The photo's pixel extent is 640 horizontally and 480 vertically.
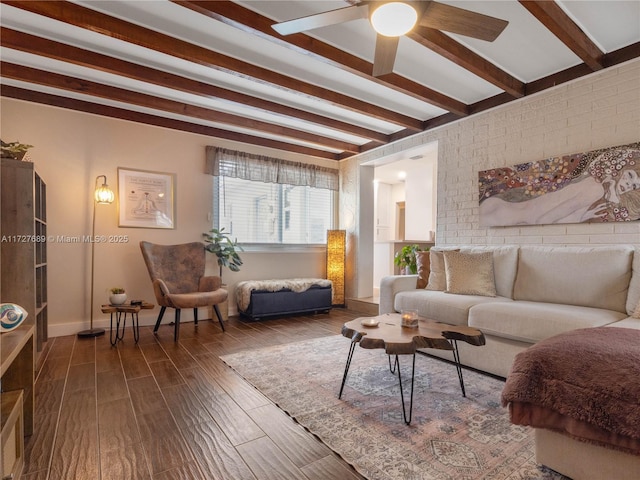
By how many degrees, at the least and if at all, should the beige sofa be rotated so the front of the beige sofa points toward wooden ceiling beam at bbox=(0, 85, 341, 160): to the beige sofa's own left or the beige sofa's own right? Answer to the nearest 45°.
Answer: approximately 45° to the beige sofa's own right

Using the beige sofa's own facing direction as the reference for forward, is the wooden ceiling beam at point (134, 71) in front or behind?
in front

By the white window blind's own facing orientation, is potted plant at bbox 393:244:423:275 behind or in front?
in front

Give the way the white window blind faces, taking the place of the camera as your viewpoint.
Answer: facing the viewer and to the right of the viewer

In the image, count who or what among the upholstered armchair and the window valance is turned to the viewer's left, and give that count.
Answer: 0

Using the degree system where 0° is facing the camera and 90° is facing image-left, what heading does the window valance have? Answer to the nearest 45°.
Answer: approximately 315°

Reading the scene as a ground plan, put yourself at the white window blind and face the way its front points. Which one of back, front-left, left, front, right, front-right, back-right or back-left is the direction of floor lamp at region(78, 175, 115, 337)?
right

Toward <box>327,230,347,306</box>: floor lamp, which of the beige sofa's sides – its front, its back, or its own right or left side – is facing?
right

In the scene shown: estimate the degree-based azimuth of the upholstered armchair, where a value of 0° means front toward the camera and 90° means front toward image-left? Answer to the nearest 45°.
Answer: approximately 315°

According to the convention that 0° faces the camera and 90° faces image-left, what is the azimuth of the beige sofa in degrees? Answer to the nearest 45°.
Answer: approximately 45°
